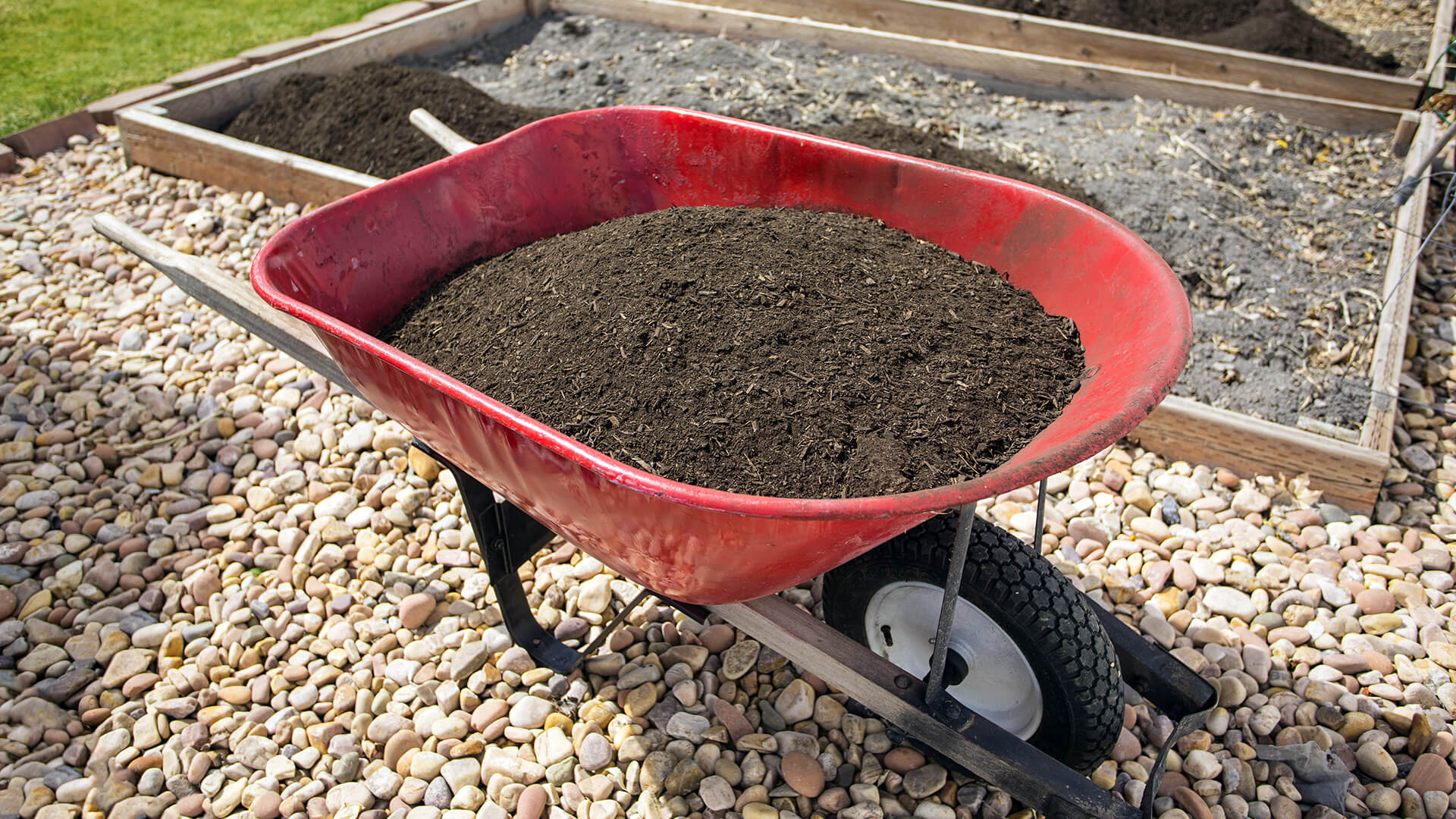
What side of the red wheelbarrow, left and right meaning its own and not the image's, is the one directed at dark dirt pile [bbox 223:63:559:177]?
back

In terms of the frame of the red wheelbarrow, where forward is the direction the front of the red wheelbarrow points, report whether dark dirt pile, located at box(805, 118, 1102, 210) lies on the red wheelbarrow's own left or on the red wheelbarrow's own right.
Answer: on the red wheelbarrow's own left

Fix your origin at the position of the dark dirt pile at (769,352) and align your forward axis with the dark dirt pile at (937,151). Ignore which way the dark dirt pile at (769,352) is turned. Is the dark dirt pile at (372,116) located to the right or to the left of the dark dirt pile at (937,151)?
left

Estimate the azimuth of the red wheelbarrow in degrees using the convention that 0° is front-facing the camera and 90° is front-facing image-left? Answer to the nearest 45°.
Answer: approximately 315°
